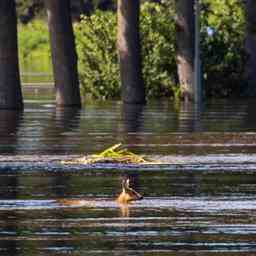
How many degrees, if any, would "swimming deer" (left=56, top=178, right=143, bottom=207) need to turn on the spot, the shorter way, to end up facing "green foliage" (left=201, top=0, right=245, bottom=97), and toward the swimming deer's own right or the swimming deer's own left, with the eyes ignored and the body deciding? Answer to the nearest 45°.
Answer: approximately 90° to the swimming deer's own left

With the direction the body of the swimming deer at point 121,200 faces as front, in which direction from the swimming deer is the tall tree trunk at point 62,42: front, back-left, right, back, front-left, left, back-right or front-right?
left

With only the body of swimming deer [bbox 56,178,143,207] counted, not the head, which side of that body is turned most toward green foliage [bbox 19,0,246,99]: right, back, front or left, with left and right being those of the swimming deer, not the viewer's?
left

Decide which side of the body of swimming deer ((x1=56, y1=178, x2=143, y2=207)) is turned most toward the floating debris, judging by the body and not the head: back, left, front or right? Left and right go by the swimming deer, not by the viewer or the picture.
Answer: left

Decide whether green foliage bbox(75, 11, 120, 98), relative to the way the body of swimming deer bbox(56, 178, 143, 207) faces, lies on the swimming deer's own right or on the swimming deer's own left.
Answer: on the swimming deer's own left

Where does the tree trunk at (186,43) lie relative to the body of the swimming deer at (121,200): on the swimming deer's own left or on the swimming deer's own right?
on the swimming deer's own left

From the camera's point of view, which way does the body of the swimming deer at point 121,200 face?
to the viewer's right

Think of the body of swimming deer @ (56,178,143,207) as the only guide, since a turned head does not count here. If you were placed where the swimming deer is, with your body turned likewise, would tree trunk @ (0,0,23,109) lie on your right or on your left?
on your left

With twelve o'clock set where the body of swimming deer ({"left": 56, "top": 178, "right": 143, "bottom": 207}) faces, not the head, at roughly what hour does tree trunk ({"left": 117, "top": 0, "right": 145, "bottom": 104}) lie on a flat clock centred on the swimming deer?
The tree trunk is roughly at 9 o'clock from the swimming deer.
